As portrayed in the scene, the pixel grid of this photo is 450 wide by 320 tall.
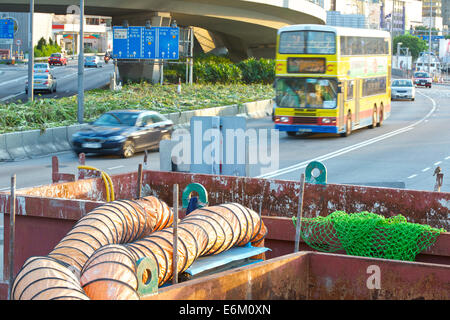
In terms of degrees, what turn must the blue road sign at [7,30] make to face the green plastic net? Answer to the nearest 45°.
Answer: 0° — it already faces it

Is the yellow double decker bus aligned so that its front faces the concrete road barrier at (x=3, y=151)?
yes

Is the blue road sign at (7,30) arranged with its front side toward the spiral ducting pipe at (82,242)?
yes

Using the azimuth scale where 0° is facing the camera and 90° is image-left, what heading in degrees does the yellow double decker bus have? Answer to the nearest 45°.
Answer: approximately 45°

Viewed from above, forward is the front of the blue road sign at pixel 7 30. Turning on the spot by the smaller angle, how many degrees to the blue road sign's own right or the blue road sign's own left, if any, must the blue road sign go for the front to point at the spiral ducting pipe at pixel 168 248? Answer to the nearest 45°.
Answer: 0° — it already faces it

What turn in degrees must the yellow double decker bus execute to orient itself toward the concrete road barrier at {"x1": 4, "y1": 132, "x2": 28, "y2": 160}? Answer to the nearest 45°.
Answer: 0° — it already faces it

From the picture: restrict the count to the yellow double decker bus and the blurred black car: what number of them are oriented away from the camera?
0

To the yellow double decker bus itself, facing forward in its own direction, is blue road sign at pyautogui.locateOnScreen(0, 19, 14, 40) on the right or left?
on its right

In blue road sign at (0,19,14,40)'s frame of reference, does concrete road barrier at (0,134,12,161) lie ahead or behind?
ahead

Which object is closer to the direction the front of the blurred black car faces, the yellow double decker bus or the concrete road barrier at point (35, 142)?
the concrete road barrier

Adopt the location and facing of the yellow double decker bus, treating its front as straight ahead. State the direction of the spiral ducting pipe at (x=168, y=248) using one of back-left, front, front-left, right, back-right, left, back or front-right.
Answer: front-left
